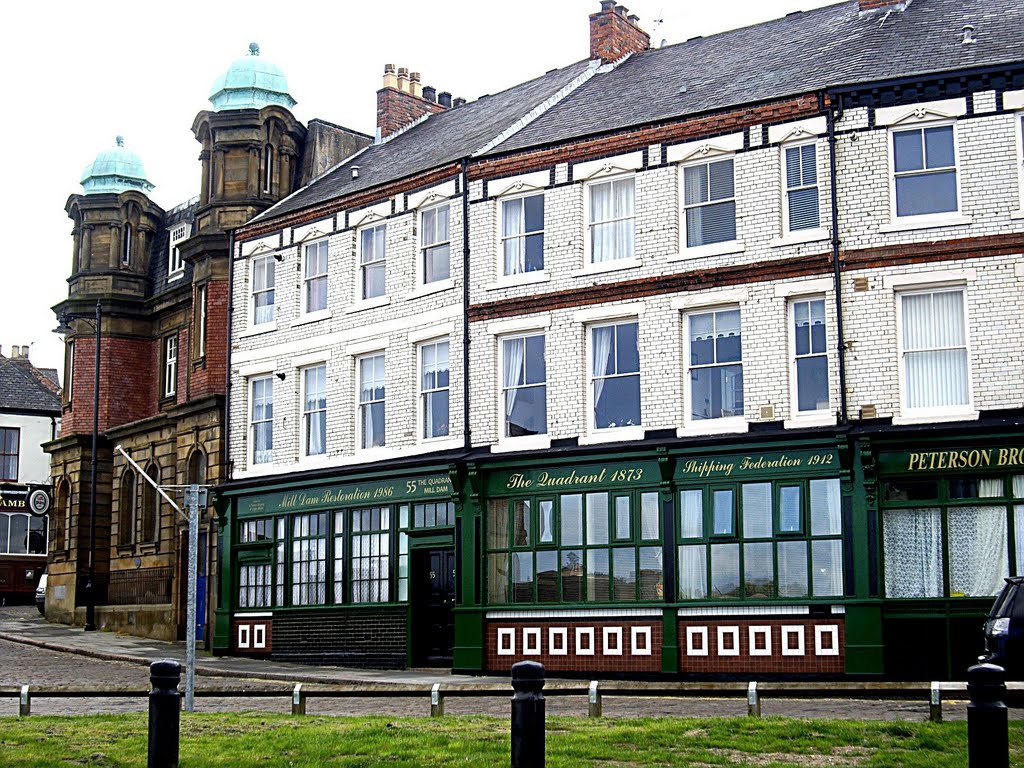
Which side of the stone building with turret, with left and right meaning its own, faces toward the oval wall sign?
right

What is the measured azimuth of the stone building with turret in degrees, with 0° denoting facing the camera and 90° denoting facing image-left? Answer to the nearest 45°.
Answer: approximately 45°

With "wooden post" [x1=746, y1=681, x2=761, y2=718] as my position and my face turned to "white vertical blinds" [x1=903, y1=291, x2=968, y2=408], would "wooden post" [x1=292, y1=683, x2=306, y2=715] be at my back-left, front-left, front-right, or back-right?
back-left

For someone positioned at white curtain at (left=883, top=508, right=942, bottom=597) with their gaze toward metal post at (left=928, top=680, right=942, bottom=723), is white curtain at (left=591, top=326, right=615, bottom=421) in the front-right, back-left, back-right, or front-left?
back-right

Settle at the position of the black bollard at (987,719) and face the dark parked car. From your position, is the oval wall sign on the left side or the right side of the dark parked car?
left

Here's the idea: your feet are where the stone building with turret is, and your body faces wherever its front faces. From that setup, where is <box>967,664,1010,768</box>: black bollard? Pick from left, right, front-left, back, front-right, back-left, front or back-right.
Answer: front-left

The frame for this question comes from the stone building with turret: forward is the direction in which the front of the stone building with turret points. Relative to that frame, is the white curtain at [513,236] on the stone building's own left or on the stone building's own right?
on the stone building's own left

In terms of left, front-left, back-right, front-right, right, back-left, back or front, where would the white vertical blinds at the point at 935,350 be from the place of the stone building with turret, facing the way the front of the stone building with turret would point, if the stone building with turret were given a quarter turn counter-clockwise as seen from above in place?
front

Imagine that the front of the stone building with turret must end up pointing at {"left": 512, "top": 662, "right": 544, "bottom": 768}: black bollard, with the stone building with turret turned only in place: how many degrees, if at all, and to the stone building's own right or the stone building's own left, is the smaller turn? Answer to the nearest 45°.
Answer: approximately 45° to the stone building's own left

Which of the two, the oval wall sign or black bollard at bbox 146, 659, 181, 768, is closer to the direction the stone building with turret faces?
the black bollard

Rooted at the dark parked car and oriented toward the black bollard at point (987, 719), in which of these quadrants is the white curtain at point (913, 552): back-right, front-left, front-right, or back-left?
back-right

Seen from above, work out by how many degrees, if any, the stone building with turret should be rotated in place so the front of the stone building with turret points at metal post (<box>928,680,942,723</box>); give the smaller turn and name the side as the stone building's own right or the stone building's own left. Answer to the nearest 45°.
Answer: approximately 45° to the stone building's own left
